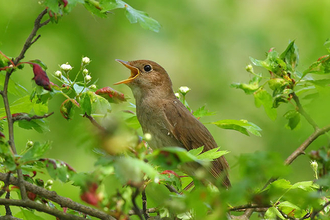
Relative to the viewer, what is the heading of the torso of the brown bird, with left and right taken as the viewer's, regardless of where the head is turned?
facing to the left of the viewer

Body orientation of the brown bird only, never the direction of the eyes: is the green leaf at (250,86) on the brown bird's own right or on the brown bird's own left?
on the brown bird's own left
